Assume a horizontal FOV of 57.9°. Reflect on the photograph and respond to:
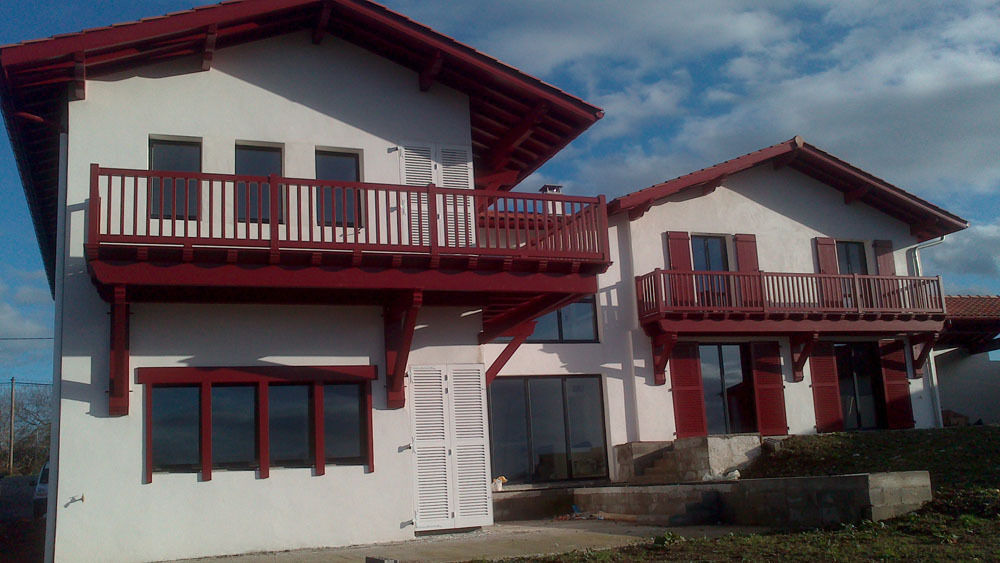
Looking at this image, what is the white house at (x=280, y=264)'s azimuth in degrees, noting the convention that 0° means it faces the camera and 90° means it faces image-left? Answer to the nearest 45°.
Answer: approximately 0°
